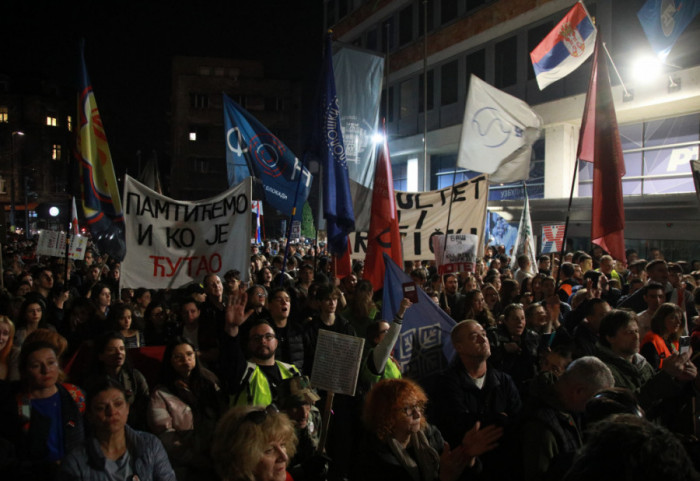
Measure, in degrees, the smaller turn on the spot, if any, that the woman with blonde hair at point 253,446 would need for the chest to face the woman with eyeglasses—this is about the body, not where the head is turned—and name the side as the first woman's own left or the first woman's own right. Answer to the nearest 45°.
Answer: approximately 45° to the first woman's own left

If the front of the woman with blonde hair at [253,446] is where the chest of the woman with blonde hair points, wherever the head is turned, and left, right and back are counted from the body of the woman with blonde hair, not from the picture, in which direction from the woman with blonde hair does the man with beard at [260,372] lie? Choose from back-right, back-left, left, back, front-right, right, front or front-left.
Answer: back-left

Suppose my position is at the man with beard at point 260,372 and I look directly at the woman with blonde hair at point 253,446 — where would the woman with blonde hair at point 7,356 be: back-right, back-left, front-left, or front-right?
back-right

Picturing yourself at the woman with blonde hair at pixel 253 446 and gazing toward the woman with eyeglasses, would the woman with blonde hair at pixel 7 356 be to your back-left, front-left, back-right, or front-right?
back-left

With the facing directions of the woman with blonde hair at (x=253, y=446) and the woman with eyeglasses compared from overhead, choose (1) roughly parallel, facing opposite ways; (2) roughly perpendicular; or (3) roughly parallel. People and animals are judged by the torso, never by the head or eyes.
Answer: roughly parallel

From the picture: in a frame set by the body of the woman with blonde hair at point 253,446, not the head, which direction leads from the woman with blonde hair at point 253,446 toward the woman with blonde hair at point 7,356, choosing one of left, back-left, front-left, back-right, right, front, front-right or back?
back

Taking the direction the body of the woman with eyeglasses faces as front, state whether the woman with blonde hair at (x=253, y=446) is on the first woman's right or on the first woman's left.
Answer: on the first woman's right

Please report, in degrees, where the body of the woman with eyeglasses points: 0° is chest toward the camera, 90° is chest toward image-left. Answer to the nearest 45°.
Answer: approximately 315°

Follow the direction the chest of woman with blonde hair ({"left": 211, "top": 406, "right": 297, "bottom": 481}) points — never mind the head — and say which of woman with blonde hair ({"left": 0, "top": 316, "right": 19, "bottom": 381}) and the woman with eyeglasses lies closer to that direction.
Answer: the woman with eyeglasses

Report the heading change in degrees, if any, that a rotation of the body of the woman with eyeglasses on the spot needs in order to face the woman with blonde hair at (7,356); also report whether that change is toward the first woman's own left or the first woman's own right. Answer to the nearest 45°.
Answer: approximately 135° to the first woman's own right

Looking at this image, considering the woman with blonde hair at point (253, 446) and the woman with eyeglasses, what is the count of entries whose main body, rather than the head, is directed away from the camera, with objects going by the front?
0
